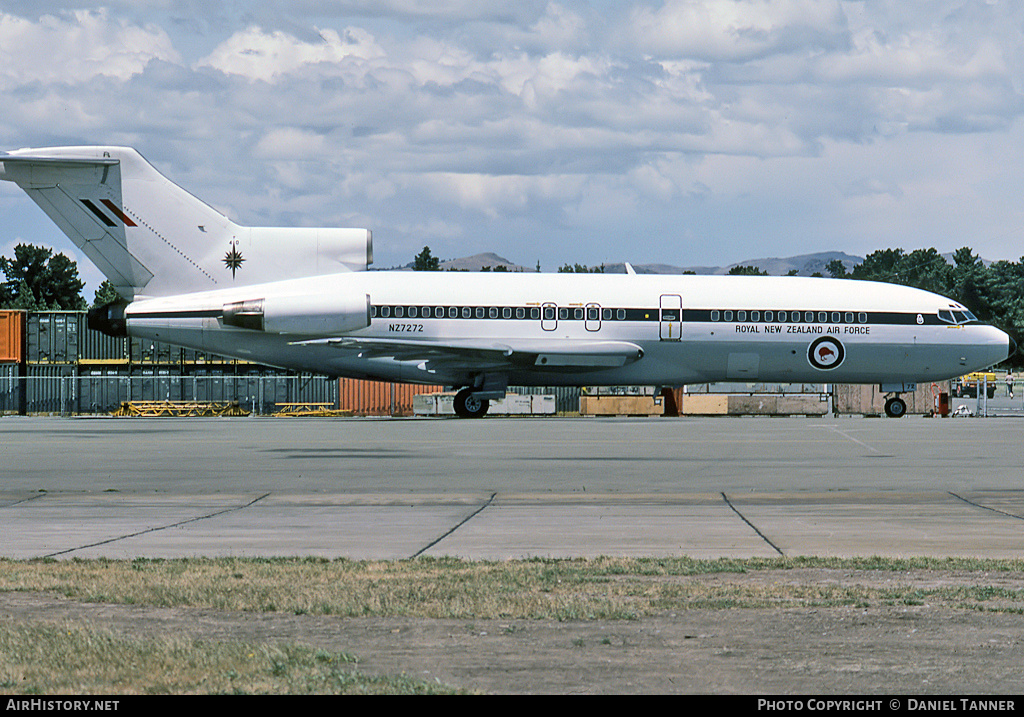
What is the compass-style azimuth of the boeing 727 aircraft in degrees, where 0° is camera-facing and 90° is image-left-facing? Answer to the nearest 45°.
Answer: approximately 270°
